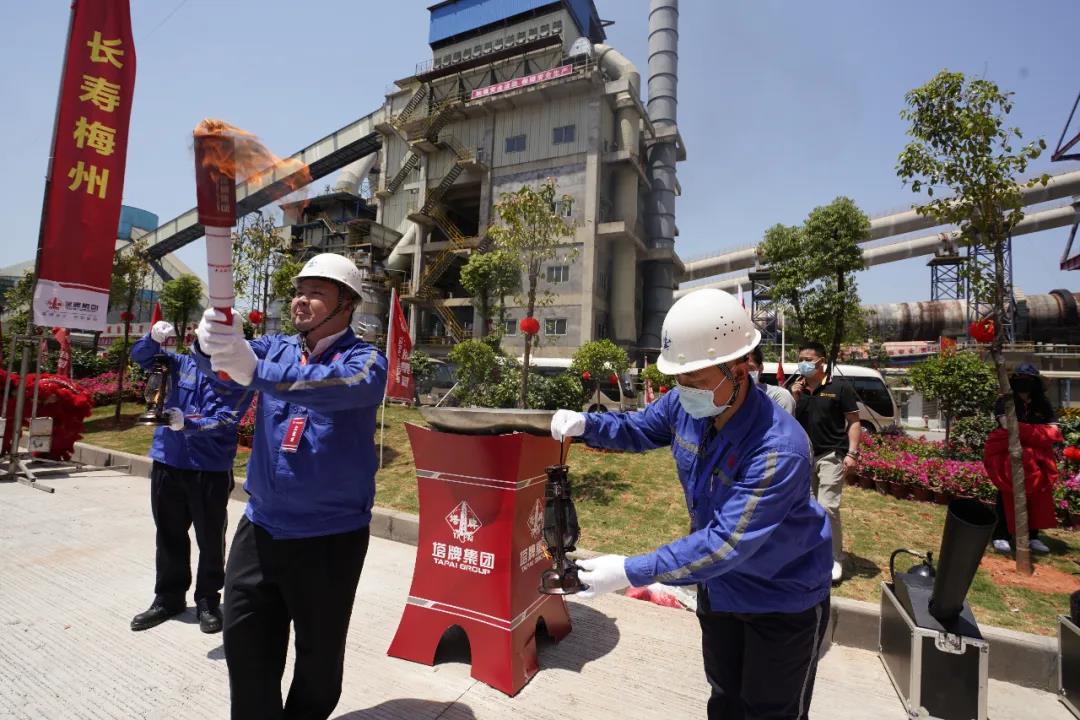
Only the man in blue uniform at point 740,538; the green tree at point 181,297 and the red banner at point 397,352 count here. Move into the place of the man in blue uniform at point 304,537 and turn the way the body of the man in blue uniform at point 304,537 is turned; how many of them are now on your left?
1

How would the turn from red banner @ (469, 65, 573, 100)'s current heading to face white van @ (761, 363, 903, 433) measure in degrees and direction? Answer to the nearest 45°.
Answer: approximately 90° to its left

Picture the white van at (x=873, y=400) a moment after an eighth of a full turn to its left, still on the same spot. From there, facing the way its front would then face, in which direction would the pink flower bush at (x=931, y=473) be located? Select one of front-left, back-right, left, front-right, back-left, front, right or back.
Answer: back-right

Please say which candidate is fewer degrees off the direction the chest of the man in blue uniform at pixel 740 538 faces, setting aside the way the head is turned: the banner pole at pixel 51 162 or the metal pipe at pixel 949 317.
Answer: the banner pole

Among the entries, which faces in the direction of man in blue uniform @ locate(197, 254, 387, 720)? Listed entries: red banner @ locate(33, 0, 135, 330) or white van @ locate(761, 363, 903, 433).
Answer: the red banner

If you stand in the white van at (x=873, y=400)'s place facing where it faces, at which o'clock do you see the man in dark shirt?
The man in dark shirt is roughly at 3 o'clock from the white van.

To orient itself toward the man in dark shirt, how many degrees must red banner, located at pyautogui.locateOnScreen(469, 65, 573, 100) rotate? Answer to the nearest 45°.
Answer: approximately 45° to its left

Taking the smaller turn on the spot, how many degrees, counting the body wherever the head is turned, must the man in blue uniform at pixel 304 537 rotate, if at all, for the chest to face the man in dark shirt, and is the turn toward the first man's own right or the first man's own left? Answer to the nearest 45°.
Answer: approximately 135° to the first man's own left

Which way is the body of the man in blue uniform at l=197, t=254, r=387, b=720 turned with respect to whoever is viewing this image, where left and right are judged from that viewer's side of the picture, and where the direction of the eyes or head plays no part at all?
facing the viewer and to the left of the viewer

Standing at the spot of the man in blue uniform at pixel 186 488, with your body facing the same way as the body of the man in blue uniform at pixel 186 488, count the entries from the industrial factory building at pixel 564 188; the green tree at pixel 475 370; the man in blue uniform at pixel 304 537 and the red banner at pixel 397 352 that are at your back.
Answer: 3
